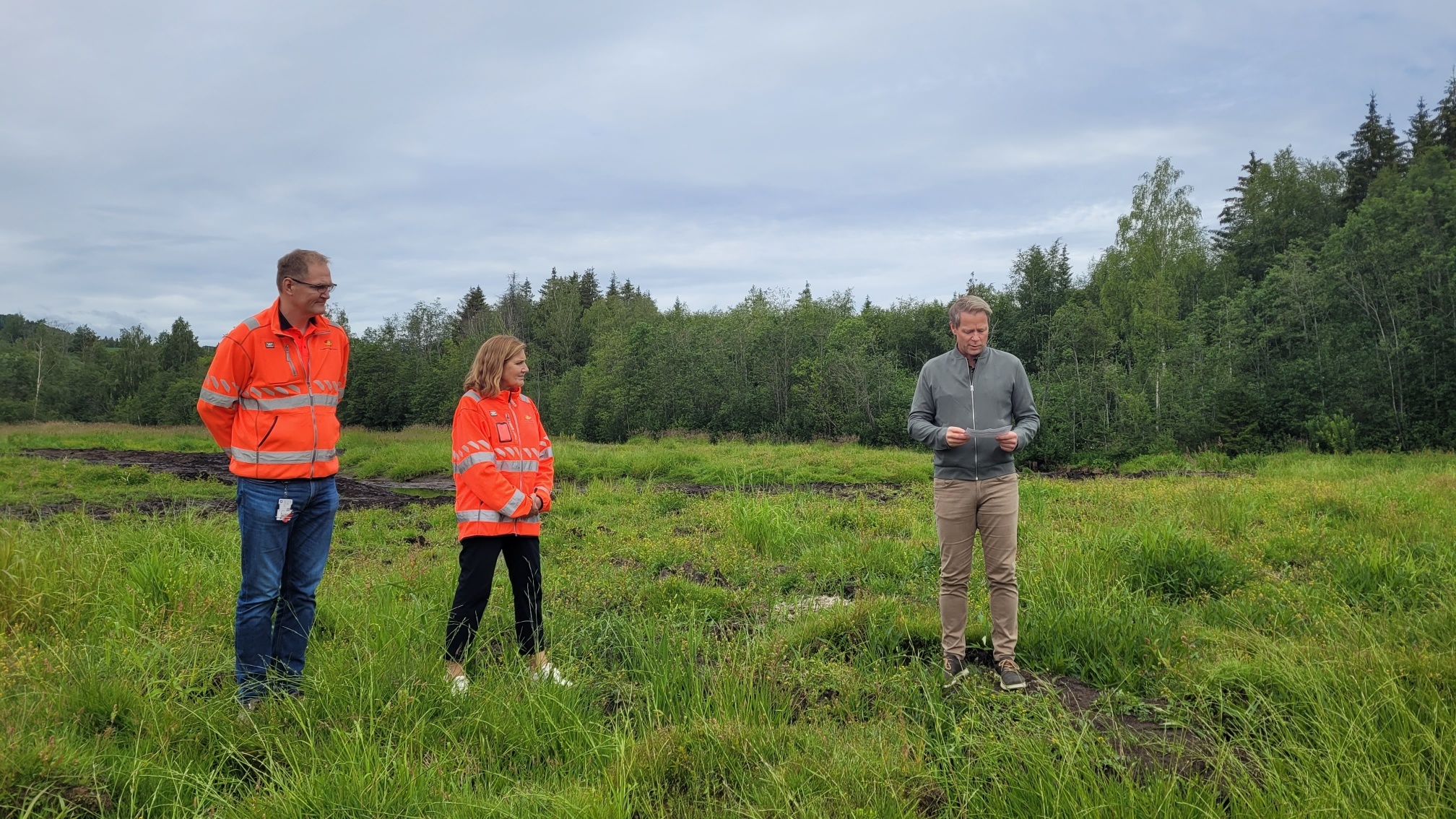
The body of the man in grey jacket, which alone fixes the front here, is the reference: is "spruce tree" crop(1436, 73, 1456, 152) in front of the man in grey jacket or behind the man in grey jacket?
behind

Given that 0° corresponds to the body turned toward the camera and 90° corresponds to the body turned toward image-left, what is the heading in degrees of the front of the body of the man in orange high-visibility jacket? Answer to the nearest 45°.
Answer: approximately 315°

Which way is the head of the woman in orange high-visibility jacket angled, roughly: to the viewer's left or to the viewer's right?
to the viewer's right

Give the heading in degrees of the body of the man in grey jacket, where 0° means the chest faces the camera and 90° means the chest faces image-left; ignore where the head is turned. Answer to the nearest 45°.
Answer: approximately 0°

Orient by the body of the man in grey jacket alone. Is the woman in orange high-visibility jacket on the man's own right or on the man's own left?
on the man's own right

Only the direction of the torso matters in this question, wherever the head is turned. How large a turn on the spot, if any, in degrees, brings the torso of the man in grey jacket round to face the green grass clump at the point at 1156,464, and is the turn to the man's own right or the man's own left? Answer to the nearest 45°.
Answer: approximately 180°

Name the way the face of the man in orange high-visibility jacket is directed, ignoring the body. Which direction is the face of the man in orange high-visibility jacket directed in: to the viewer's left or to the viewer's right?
to the viewer's right
